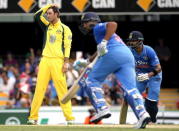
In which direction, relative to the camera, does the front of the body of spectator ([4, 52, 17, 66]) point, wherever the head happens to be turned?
toward the camera

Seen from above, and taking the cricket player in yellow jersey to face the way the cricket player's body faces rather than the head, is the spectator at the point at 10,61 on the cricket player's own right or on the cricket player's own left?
on the cricket player's own right

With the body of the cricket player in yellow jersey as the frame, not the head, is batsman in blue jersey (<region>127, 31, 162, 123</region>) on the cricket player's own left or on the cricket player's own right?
on the cricket player's own left

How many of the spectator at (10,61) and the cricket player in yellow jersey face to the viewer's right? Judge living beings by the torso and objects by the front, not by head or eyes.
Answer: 0

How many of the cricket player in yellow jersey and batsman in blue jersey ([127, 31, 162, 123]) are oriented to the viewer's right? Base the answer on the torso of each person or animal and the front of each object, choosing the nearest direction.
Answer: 0

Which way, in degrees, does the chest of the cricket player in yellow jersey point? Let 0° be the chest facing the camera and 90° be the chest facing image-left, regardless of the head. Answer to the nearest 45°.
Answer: approximately 45°

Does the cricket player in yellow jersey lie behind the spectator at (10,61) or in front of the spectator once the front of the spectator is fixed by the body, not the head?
in front

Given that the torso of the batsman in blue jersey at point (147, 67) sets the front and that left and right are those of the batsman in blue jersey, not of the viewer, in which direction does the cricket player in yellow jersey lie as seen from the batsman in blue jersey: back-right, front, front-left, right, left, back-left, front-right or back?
front-right
